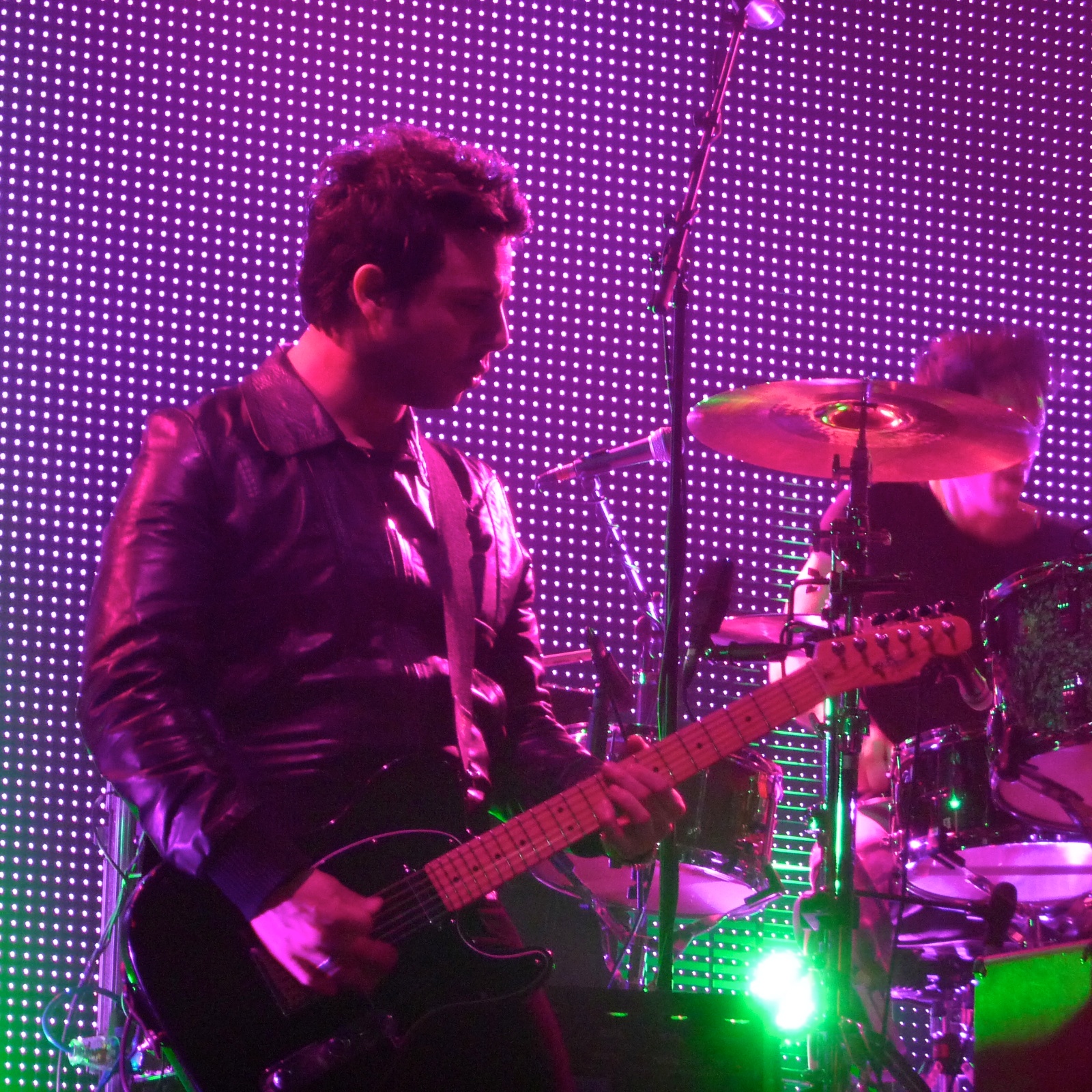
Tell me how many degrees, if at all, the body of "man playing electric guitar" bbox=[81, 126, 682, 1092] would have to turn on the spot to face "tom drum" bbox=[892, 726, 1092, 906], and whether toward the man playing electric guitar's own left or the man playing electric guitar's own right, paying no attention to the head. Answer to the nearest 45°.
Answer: approximately 90° to the man playing electric guitar's own left

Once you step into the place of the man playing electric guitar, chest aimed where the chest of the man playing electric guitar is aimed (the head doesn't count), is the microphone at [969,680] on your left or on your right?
on your left

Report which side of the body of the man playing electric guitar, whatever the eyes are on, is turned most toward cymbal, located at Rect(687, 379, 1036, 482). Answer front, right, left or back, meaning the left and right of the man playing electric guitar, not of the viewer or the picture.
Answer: left

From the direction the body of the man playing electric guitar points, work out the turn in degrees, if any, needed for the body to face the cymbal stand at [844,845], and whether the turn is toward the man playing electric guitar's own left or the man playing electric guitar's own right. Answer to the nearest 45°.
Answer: approximately 90° to the man playing electric guitar's own left

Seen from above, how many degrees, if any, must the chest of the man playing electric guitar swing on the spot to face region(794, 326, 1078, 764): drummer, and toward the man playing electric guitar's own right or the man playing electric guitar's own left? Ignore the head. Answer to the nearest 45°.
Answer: approximately 90° to the man playing electric guitar's own left

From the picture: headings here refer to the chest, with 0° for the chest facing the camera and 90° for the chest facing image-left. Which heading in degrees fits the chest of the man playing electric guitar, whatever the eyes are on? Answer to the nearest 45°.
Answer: approximately 315°

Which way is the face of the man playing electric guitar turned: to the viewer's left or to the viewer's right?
to the viewer's right
